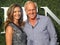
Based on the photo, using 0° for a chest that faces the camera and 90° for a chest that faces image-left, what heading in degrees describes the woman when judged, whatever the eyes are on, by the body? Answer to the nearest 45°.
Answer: approximately 315°

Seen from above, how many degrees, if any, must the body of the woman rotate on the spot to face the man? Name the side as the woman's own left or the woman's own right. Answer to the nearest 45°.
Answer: approximately 45° to the woman's own left
